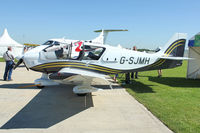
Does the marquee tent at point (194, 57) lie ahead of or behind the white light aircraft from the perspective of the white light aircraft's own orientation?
behind

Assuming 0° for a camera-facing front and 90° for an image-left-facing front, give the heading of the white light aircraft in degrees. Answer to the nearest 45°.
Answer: approximately 90°

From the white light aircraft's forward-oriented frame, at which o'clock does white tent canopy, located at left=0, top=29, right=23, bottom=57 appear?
The white tent canopy is roughly at 2 o'clock from the white light aircraft.

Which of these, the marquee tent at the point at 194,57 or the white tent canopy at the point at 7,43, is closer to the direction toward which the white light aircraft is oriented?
the white tent canopy
